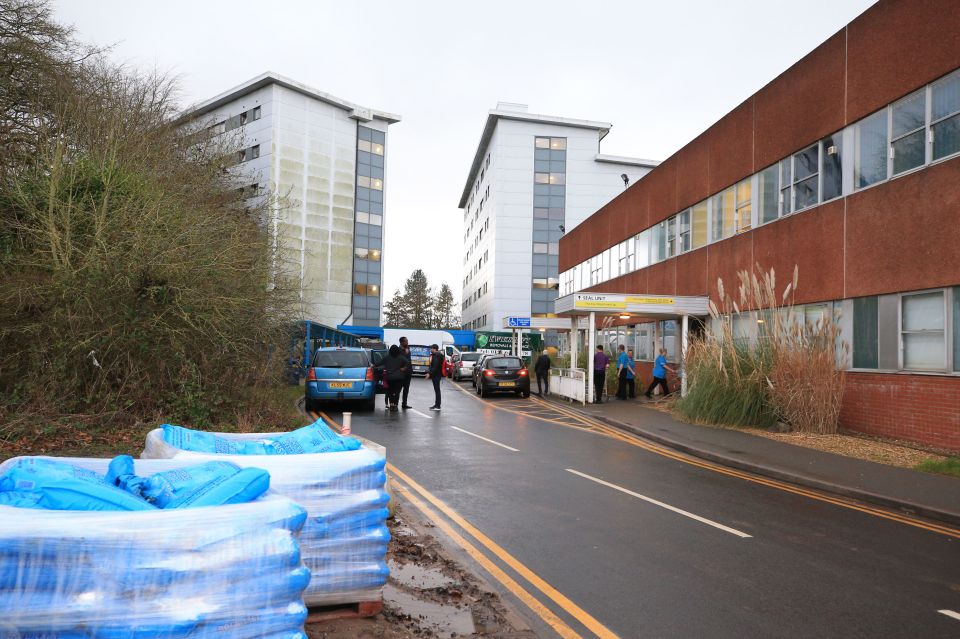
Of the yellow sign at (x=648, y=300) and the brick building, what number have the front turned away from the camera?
0

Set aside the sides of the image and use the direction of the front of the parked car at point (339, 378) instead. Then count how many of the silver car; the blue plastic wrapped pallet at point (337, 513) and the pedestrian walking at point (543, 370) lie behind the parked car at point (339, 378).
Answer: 1

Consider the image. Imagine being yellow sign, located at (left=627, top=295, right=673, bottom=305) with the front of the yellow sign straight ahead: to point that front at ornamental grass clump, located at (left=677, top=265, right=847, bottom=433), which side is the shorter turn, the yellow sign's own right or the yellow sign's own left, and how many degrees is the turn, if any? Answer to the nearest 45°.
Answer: approximately 45° to the yellow sign's own left

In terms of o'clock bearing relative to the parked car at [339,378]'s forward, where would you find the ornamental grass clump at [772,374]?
The ornamental grass clump is roughly at 4 o'clock from the parked car.

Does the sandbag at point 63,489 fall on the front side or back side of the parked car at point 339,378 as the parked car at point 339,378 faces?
on the back side

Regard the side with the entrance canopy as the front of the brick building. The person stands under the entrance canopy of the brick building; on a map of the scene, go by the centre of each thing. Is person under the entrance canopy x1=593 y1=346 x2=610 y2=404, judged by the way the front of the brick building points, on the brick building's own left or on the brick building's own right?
on the brick building's own right

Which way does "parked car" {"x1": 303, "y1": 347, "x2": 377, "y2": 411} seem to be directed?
away from the camera

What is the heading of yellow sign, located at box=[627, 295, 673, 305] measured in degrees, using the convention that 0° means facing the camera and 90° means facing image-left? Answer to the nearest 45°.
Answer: approximately 0°
